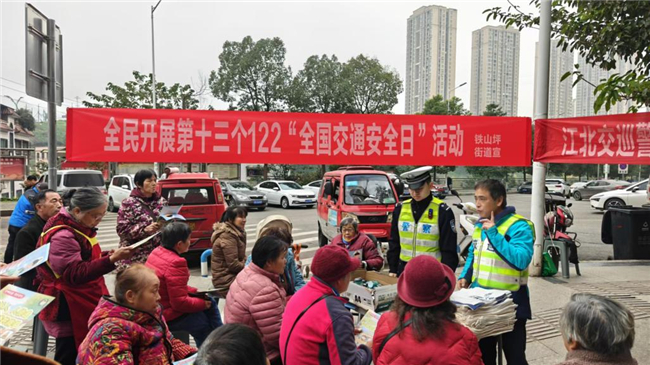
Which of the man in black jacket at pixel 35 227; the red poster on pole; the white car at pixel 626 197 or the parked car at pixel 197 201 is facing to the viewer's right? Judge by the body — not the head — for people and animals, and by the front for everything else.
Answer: the man in black jacket

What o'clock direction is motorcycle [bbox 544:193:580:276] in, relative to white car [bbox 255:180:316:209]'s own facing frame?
The motorcycle is roughly at 1 o'clock from the white car.

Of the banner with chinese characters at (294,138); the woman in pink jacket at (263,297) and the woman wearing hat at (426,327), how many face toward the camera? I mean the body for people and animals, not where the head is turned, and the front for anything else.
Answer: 1

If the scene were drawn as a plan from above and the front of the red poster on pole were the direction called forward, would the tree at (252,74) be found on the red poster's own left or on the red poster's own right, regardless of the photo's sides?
on the red poster's own left

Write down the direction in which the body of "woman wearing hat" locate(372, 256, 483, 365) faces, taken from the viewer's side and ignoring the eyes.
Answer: away from the camera

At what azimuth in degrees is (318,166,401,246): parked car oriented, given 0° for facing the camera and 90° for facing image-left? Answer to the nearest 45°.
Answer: approximately 315°

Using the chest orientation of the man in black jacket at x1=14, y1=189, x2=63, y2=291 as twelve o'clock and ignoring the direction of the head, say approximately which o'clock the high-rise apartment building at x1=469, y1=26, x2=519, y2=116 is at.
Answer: The high-rise apartment building is roughly at 11 o'clock from the man in black jacket.

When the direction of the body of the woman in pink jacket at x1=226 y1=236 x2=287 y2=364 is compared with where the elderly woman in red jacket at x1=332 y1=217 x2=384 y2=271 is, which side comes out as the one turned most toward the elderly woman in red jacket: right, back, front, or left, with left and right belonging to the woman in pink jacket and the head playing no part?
front

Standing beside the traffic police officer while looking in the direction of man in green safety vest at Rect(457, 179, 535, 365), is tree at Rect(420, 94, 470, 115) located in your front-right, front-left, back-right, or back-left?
back-left

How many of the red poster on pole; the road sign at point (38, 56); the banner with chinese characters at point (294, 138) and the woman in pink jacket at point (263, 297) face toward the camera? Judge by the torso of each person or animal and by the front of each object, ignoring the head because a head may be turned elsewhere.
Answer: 2

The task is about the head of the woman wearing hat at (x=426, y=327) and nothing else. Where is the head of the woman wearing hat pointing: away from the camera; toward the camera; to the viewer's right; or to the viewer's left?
away from the camera

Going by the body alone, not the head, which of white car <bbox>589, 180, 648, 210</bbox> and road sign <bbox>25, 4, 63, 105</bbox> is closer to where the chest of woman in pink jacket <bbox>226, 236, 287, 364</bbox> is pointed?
the white car

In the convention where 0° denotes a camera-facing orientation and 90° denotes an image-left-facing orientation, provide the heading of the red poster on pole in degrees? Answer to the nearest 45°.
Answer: approximately 0°

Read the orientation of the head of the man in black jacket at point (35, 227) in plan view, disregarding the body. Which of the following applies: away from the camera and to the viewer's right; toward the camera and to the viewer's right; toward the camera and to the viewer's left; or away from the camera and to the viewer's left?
toward the camera and to the viewer's right

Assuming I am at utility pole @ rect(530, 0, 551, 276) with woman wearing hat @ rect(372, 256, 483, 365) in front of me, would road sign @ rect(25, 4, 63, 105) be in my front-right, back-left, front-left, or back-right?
front-right

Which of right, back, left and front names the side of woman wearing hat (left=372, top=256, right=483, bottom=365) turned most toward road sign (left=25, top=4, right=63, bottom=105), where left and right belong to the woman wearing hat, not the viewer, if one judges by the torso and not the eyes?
left

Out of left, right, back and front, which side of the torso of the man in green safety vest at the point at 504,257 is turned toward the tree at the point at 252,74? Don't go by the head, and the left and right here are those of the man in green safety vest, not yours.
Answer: right
